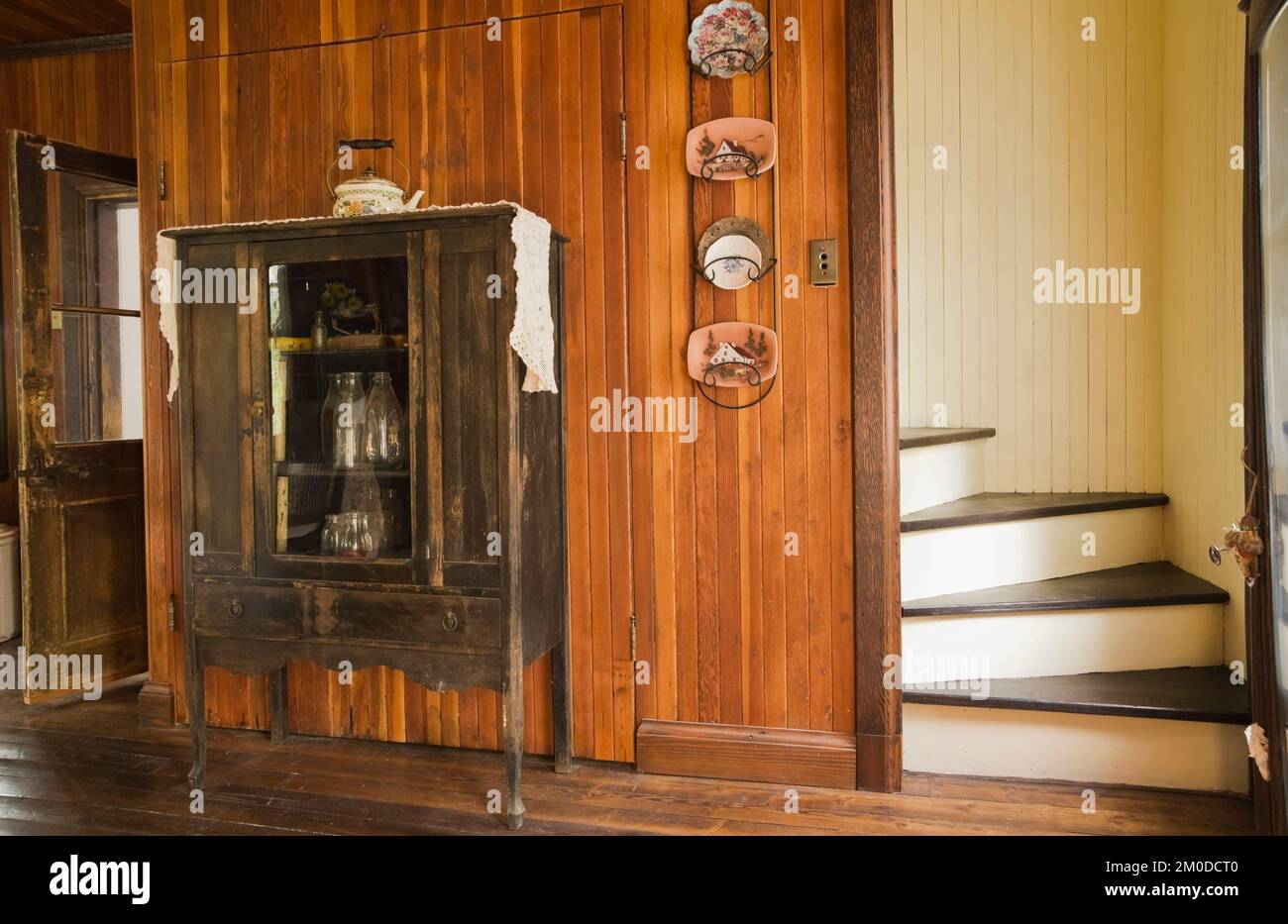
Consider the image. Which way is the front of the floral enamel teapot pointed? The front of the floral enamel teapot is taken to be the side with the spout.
to the viewer's right

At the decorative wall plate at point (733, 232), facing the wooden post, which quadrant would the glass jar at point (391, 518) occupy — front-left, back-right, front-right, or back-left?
back-right

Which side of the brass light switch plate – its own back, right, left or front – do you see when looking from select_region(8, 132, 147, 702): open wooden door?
right

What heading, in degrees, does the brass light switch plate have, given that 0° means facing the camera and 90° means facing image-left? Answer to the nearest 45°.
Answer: approximately 0°

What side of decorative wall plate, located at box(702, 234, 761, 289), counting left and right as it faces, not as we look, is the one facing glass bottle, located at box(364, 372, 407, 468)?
right

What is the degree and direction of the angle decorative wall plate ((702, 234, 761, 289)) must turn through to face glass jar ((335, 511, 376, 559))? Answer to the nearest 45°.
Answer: approximately 90° to its right
